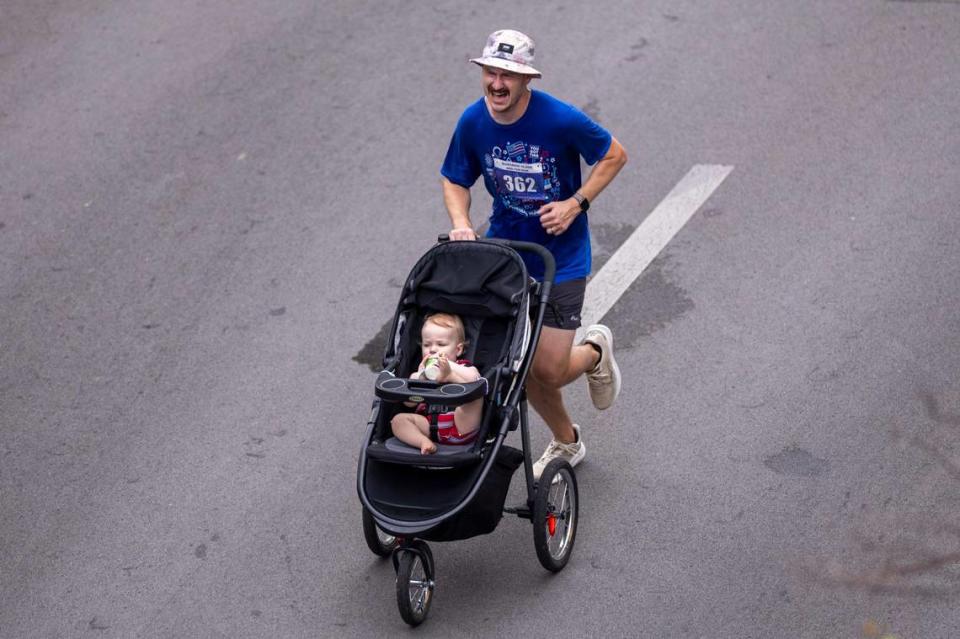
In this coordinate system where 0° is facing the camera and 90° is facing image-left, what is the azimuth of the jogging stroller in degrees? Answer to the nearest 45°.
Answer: approximately 45°

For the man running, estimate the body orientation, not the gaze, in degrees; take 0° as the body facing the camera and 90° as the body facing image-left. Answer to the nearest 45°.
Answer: approximately 45°

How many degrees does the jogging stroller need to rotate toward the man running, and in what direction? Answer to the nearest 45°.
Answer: approximately 135° to its right
